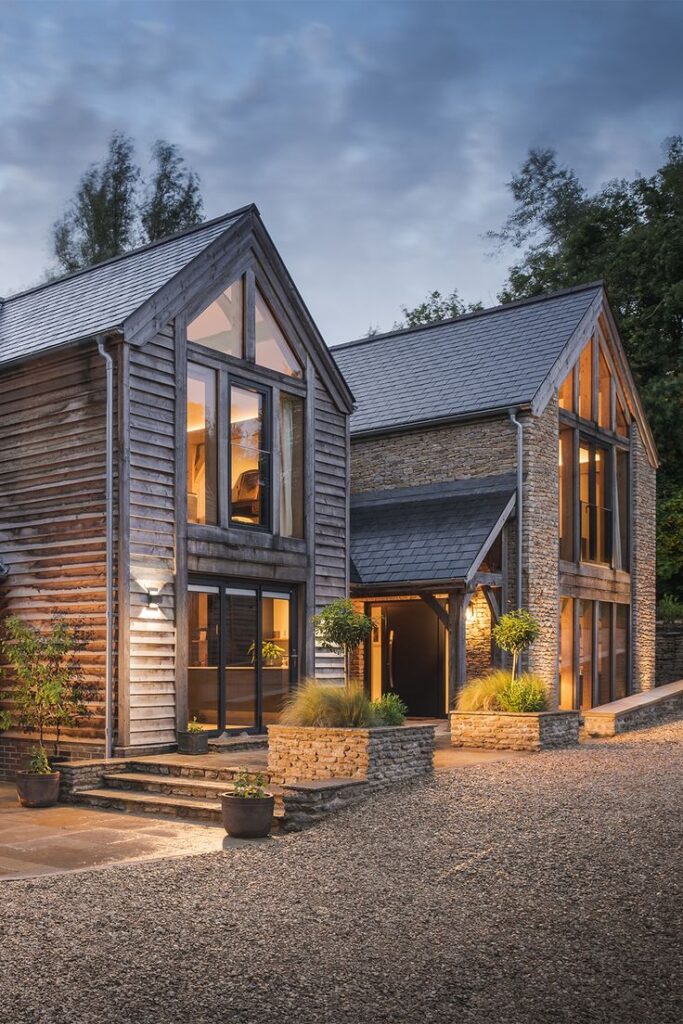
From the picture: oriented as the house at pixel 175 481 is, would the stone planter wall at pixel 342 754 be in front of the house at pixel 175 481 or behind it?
in front

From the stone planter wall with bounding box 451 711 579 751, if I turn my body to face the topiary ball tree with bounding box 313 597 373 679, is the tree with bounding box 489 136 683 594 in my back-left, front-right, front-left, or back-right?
back-right

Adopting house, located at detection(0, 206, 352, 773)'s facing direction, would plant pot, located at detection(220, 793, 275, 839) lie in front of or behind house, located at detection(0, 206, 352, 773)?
in front

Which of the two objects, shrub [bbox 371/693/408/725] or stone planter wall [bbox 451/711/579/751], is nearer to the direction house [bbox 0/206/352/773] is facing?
the shrub

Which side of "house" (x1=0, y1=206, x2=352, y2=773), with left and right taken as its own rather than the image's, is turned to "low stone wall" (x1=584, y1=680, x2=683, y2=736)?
left

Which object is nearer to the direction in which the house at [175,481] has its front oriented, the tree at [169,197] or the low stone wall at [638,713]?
the low stone wall

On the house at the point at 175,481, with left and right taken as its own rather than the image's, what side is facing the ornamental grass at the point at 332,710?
front

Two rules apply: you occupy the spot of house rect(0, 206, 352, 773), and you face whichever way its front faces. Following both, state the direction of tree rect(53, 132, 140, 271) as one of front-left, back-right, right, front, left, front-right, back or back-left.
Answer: back-left

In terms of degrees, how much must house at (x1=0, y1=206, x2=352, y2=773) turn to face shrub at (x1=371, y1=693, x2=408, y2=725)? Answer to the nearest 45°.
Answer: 0° — it already faces it

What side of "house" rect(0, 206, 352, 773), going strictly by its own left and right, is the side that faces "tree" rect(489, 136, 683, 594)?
left

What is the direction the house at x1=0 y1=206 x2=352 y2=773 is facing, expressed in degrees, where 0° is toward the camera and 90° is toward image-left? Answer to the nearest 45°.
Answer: approximately 315°

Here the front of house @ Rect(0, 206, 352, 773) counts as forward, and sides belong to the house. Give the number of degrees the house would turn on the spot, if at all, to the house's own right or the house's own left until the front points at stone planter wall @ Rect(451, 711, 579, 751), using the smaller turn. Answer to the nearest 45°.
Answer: approximately 45° to the house's own left

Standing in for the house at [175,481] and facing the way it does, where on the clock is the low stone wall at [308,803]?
The low stone wall is roughly at 1 o'clock from the house.

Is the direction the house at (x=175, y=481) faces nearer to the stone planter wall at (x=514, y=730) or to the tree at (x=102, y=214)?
the stone planter wall
